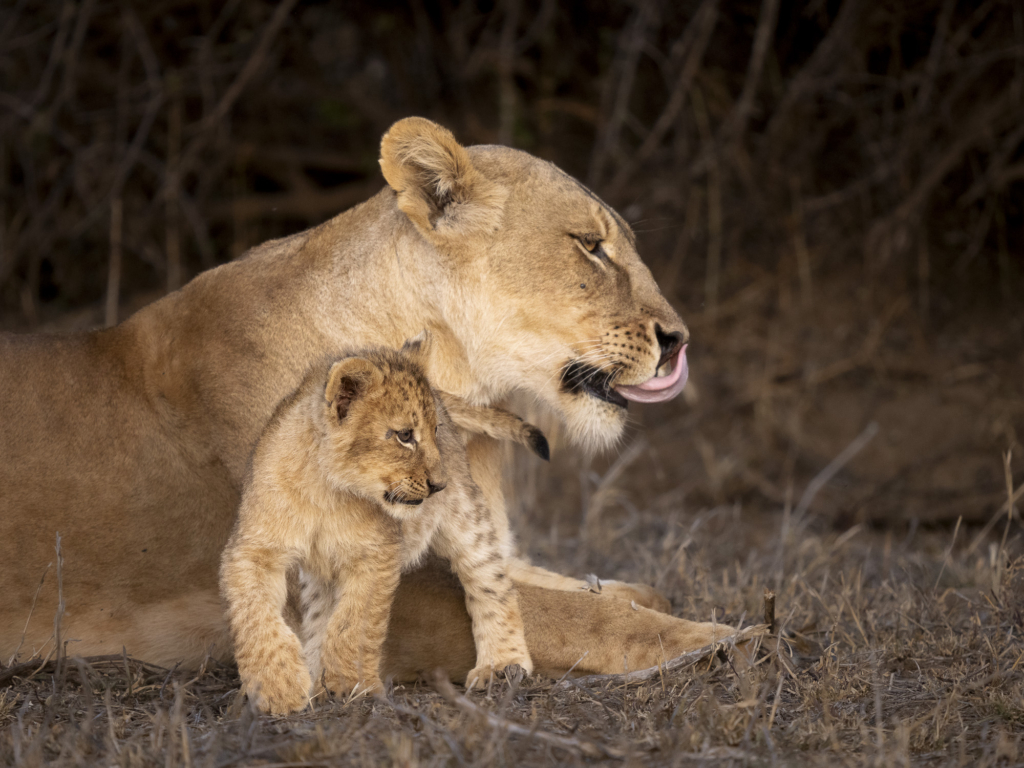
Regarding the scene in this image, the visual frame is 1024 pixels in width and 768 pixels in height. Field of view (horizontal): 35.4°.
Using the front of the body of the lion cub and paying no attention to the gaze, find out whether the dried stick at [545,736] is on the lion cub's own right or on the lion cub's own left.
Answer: on the lion cub's own left

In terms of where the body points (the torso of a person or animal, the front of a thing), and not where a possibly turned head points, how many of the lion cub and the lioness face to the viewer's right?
1

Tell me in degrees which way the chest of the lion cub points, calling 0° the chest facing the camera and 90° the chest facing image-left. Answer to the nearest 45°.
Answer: approximately 45°

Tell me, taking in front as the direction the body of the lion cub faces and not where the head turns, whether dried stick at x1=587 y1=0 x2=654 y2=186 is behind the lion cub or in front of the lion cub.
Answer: behind

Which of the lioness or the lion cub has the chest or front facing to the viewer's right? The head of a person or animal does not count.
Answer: the lioness

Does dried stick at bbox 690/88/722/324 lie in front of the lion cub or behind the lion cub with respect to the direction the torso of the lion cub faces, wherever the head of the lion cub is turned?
behind

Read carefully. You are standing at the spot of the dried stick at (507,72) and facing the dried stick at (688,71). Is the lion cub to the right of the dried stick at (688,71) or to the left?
right

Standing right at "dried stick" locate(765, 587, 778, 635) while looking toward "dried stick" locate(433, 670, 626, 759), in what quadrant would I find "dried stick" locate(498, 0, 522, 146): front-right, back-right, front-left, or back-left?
back-right

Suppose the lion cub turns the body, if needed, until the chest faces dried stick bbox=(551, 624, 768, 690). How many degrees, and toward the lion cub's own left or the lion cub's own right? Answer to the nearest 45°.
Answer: approximately 135° to the lion cub's own left

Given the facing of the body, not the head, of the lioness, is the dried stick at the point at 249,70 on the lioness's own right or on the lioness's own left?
on the lioness's own left

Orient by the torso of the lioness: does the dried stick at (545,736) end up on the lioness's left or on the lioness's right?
on the lioness's right

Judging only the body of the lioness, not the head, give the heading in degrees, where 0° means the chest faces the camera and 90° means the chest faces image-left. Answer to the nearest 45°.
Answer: approximately 270°
